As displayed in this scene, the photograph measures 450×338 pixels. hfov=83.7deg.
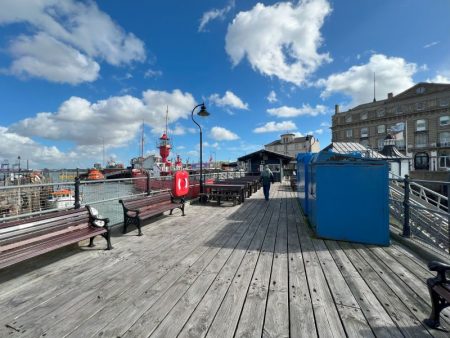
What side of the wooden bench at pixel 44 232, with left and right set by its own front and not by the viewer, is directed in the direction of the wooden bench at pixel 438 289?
front

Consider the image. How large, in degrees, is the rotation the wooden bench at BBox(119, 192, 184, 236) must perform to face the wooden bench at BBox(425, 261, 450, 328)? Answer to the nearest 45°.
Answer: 0° — it already faces it

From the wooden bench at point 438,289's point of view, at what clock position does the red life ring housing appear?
The red life ring housing is roughly at 2 o'clock from the wooden bench.

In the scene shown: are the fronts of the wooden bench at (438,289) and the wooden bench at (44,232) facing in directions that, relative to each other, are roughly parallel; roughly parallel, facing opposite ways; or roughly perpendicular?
roughly parallel, facing opposite ways

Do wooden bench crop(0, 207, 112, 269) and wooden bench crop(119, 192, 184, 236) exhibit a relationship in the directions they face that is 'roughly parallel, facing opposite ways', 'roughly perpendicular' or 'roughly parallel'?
roughly parallel

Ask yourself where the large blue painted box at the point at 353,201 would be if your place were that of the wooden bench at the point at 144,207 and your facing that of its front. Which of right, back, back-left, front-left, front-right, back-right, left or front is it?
front

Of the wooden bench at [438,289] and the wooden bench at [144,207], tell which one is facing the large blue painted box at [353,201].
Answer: the wooden bench at [144,207]

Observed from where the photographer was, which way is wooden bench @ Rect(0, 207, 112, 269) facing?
facing the viewer and to the right of the viewer

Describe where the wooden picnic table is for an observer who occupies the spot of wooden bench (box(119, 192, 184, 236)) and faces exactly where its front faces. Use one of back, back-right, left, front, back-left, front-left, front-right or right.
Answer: left

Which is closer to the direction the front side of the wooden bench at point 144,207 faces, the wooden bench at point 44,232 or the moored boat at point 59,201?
the wooden bench

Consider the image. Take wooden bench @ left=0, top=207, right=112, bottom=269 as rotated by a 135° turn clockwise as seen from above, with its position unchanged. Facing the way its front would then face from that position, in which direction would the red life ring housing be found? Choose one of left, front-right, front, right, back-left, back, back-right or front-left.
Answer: back-right

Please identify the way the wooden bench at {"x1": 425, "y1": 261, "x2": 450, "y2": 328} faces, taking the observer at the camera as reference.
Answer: facing the viewer and to the left of the viewer

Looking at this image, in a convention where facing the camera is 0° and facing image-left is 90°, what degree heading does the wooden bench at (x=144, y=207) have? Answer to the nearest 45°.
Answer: approximately 315°
